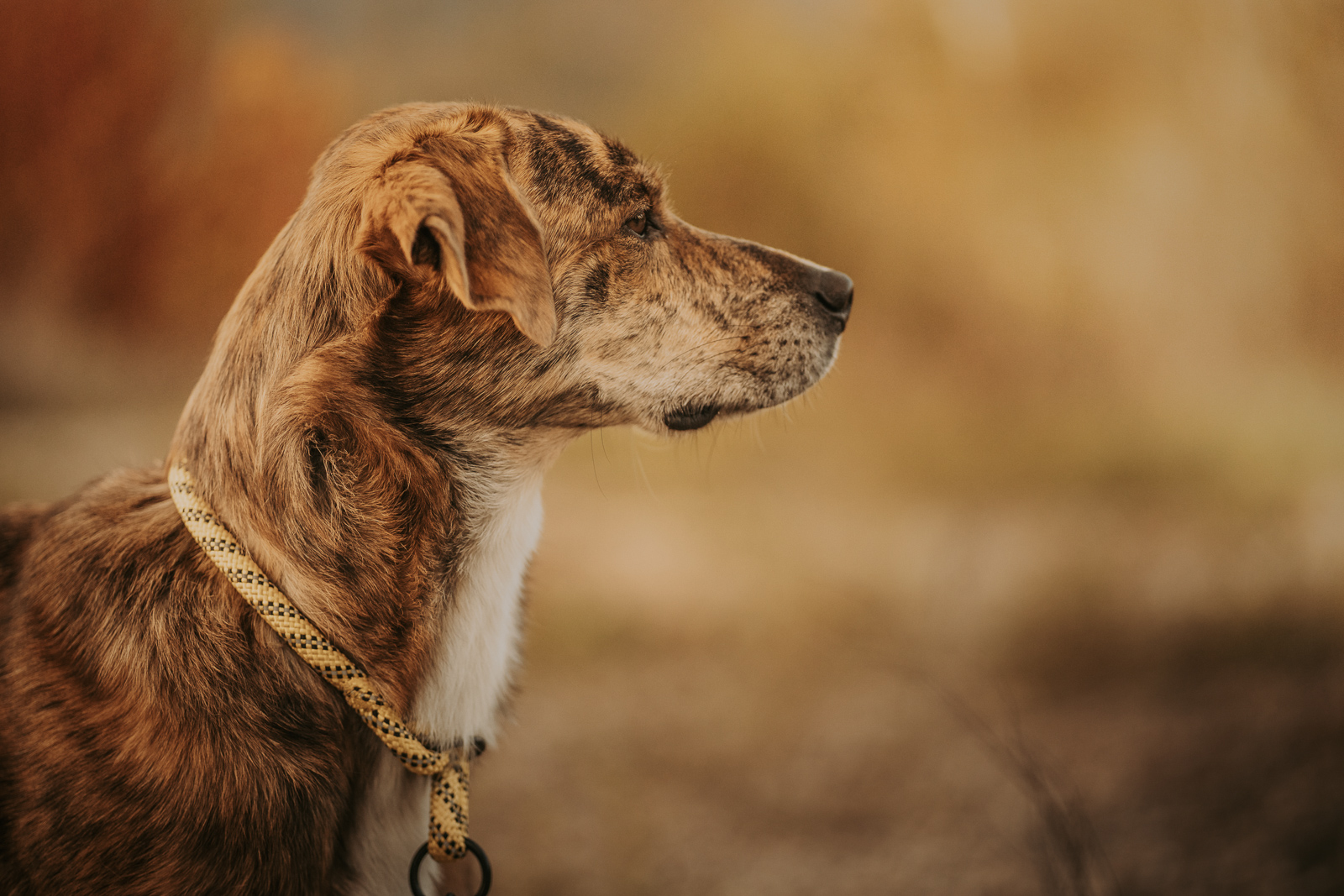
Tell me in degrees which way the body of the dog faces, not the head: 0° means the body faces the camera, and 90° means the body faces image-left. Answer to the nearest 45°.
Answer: approximately 270°
